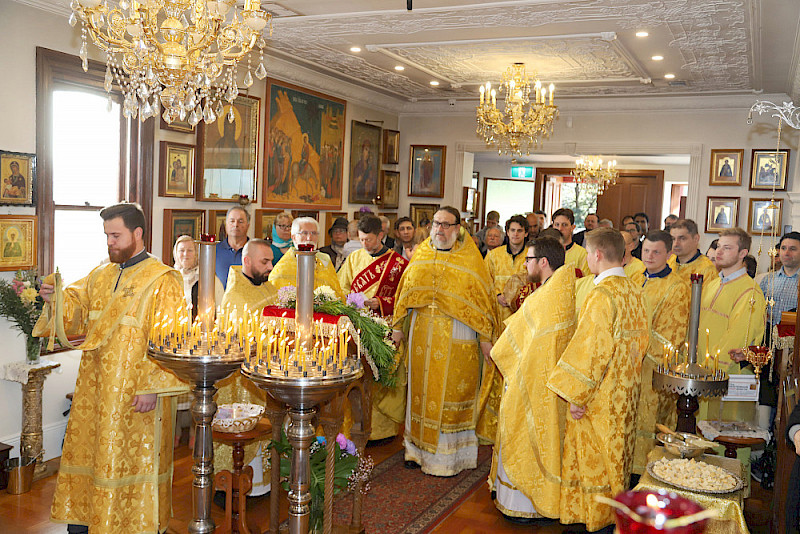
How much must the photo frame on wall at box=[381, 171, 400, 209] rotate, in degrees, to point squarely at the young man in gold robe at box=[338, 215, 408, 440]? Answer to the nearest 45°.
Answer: approximately 45° to its right

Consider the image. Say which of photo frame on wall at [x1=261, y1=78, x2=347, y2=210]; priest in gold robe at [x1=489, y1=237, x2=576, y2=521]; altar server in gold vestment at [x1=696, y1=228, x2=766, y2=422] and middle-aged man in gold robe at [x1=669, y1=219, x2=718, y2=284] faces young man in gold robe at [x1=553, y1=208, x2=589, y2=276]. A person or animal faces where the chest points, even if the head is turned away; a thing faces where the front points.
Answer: the photo frame on wall

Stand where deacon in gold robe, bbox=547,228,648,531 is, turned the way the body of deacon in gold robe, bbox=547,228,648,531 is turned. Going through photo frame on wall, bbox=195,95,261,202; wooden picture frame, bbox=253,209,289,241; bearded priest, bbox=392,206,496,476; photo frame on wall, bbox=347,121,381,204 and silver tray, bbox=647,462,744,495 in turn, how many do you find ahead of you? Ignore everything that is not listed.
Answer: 4

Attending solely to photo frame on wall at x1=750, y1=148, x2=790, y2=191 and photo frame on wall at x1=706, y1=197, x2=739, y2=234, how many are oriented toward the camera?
2

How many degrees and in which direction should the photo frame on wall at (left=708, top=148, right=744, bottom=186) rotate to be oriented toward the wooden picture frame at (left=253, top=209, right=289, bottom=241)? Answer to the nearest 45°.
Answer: approximately 45° to its right

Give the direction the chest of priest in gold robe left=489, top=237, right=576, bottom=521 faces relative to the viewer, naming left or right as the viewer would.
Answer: facing to the left of the viewer

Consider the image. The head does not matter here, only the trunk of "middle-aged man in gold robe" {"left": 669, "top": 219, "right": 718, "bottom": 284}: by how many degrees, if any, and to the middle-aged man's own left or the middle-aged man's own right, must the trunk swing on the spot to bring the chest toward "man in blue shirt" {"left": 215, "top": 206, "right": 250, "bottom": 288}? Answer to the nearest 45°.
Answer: approximately 45° to the middle-aged man's own right

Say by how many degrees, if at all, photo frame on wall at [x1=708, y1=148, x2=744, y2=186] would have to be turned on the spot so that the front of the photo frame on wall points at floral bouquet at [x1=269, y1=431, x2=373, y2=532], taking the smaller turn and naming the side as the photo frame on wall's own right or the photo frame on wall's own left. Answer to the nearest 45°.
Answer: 0° — it already faces it
